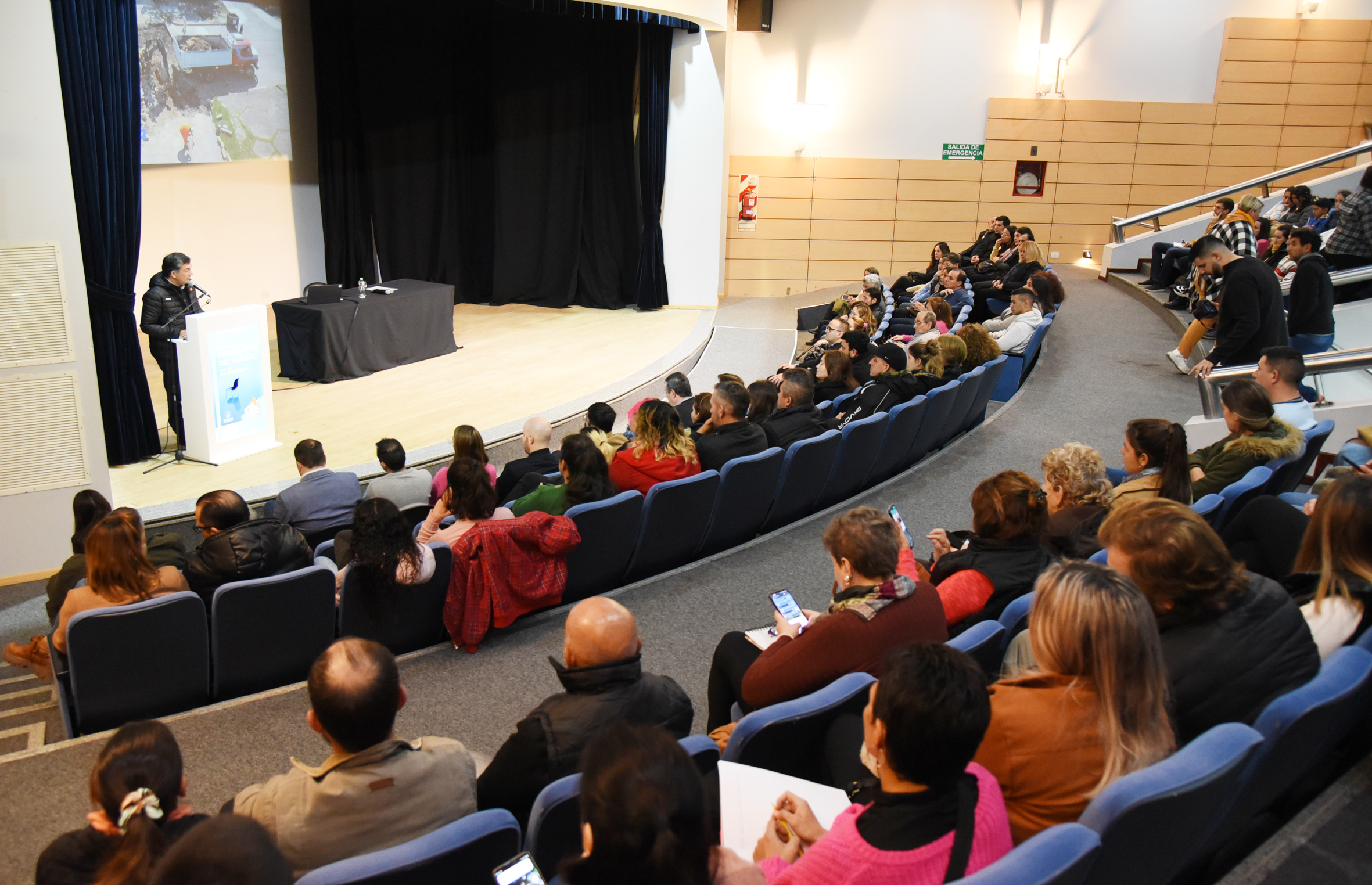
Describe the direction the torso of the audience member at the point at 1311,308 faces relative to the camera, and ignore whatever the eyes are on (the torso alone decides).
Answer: to the viewer's left

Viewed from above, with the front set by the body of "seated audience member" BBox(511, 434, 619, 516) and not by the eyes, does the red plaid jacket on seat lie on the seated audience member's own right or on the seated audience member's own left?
on the seated audience member's own left

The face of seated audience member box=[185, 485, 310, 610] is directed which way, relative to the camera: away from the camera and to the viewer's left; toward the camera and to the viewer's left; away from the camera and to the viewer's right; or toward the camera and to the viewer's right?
away from the camera and to the viewer's left

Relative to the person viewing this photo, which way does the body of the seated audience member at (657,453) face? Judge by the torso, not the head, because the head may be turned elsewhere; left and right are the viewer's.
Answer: facing away from the viewer and to the left of the viewer

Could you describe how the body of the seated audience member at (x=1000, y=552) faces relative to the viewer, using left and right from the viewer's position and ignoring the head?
facing away from the viewer and to the left of the viewer

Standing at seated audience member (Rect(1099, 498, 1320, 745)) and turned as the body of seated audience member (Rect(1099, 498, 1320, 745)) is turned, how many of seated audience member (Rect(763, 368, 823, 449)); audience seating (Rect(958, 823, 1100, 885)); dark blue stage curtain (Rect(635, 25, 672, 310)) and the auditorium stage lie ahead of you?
3

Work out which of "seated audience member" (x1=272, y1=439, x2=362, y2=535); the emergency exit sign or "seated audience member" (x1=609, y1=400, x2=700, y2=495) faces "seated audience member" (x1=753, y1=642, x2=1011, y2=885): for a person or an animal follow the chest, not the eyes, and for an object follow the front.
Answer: the emergency exit sign

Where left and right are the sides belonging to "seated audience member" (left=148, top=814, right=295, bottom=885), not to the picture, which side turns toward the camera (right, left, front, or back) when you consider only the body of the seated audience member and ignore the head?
back

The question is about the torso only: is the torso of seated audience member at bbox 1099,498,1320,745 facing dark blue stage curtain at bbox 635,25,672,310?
yes

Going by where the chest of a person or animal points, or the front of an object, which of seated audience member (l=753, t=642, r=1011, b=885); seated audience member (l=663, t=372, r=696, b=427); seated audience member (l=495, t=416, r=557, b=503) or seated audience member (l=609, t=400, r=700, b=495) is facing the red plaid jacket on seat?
seated audience member (l=753, t=642, r=1011, b=885)

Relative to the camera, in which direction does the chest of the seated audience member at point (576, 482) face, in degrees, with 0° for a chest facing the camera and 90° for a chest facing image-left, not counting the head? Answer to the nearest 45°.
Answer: approximately 135°

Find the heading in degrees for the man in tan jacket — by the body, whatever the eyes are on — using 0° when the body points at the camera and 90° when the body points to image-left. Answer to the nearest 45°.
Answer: approximately 180°

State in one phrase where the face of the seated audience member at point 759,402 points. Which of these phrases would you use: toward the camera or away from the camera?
away from the camera

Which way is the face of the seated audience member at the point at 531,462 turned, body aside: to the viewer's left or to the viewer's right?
to the viewer's left

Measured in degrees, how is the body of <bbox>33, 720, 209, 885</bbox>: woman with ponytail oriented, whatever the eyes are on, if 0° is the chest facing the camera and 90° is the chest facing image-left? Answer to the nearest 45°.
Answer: approximately 180°
